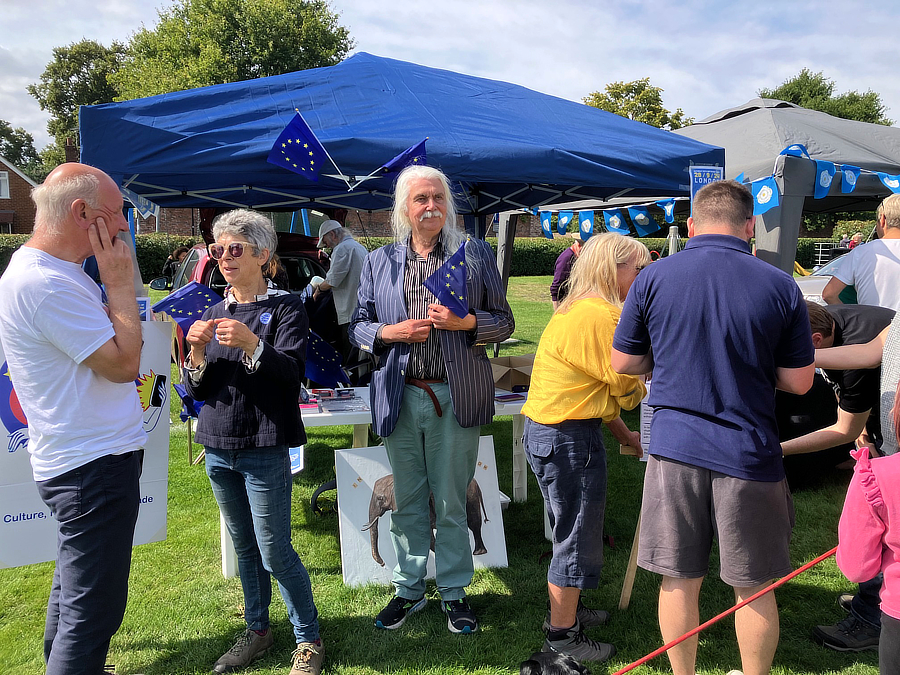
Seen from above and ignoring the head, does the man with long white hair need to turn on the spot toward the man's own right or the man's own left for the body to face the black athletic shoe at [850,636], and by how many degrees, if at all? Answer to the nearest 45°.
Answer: approximately 90° to the man's own left

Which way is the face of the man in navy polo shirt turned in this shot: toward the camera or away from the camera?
away from the camera

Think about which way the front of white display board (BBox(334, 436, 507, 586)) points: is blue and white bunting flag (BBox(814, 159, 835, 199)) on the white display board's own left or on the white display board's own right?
on the white display board's own left

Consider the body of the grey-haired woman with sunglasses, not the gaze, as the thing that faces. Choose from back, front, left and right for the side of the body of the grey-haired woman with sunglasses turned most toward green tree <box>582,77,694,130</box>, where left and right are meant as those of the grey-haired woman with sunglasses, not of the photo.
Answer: back

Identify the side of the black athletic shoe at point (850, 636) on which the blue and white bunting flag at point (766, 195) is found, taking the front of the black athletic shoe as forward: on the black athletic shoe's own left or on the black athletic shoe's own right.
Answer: on the black athletic shoe's own right

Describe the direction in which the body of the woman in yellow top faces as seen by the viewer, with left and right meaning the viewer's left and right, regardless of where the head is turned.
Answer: facing away from the viewer and to the right of the viewer

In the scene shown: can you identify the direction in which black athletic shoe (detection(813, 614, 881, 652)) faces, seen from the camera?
facing to the left of the viewer

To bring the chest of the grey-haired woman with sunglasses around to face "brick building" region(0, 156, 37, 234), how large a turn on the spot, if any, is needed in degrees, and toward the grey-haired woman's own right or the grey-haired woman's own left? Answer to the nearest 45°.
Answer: approximately 135° to the grey-haired woman's own right

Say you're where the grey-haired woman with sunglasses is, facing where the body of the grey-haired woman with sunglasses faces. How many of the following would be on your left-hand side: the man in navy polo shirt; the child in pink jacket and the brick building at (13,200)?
2

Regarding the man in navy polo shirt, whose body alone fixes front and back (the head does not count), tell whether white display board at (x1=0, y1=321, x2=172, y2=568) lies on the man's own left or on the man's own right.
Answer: on the man's own left

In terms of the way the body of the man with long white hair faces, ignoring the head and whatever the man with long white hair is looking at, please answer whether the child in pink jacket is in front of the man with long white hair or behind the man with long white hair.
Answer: in front
